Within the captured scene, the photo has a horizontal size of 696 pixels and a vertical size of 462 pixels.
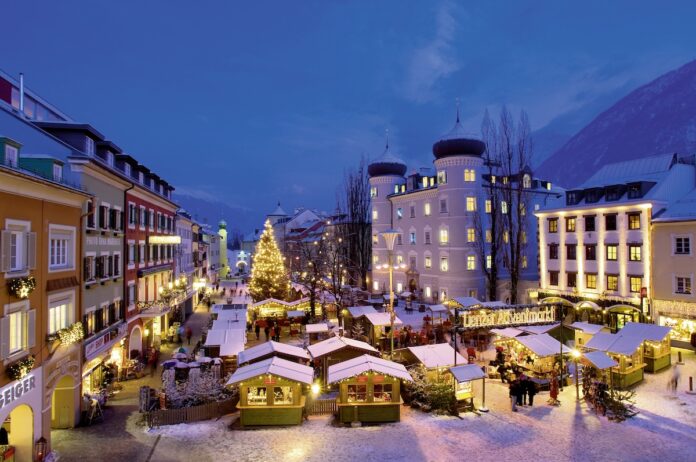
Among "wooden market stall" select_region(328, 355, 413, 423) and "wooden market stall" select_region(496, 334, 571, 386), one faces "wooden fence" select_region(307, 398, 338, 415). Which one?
"wooden market stall" select_region(496, 334, 571, 386)

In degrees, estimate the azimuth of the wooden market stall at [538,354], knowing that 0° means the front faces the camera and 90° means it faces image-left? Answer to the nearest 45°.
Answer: approximately 45°

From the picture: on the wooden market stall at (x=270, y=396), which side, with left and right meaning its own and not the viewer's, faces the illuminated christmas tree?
back

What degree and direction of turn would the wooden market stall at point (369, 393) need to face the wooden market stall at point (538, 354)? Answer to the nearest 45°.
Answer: approximately 135° to its left

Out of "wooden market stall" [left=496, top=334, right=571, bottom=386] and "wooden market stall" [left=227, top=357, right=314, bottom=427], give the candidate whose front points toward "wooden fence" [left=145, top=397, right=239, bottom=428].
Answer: "wooden market stall" [left=496, top=334, right=571, bottom=386]

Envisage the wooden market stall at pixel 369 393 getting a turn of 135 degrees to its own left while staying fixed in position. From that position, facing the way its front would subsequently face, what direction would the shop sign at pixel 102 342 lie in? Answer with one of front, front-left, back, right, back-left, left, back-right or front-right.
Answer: back-left

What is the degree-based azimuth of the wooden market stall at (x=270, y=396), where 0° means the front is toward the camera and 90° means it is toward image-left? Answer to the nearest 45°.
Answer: approximately 0°

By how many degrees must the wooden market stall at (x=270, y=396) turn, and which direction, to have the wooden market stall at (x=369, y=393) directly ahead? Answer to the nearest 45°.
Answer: approximately 90° to its left

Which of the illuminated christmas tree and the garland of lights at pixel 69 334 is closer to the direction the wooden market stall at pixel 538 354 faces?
the garland of lights

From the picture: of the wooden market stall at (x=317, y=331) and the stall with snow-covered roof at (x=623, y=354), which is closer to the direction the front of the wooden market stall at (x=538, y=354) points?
the wooden market stall

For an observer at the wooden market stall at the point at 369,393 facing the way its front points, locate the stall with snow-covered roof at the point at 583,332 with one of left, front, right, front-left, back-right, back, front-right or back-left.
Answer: back-left

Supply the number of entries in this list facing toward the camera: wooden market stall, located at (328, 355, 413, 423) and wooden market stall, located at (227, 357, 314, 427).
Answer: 2
